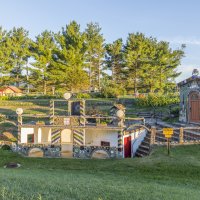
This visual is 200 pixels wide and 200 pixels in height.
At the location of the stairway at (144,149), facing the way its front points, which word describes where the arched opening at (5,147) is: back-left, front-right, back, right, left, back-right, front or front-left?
front-right

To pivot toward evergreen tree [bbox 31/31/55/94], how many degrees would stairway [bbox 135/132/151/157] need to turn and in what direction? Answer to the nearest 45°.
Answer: approximately 90° to its right

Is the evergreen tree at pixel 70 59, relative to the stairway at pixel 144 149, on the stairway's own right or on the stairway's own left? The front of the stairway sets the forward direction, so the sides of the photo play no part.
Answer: on the stairway's own right

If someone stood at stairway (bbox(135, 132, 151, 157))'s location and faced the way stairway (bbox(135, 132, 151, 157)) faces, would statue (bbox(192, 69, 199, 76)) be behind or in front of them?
behind

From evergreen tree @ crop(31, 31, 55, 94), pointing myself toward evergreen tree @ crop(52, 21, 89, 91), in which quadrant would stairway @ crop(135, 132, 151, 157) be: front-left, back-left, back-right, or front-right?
front-right
